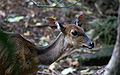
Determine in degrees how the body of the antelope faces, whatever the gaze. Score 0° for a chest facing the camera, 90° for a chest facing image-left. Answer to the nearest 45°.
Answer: approximately 270°
